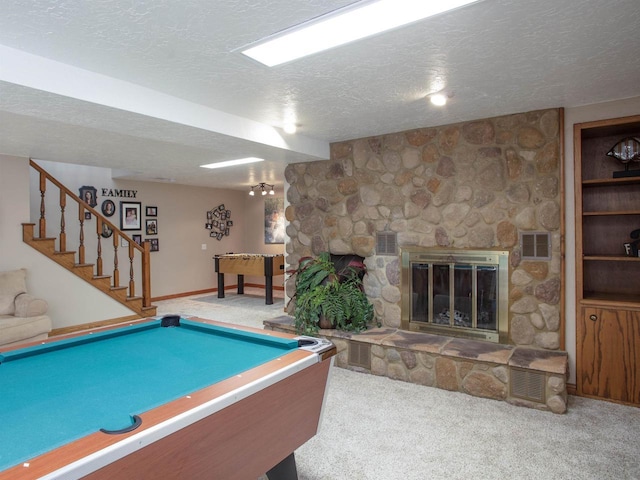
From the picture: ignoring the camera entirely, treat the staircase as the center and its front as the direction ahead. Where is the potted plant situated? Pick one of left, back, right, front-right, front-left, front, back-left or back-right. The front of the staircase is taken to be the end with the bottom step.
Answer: front-right

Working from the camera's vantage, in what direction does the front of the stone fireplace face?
facing the viewer and to the left of the viewer

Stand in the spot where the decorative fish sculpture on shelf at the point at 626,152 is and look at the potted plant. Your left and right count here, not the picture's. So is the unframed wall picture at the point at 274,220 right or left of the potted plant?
right

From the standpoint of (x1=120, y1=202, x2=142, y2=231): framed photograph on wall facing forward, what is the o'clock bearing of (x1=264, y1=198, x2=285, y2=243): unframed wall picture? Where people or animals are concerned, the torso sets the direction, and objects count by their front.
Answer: The unframed wall picture is roughly at 10 o'clock from the framed photograph on wall.

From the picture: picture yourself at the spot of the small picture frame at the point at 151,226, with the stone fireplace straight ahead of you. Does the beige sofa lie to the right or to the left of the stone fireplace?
right

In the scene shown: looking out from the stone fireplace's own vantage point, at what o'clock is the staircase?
The staircase is roughly at 2 o'clock from the stone fireplace.

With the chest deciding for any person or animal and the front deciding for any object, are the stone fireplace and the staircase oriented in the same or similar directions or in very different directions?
very different directions

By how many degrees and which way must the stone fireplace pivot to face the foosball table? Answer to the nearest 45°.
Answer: approximately 90° to its right

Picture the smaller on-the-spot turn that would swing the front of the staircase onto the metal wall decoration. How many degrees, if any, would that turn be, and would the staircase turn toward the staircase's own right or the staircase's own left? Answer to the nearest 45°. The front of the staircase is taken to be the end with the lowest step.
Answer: approximately 45° to the staircase's own left

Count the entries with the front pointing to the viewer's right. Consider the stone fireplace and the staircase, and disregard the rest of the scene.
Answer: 1

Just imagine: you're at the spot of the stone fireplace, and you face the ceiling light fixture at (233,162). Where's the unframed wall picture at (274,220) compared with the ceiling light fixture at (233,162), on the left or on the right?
right

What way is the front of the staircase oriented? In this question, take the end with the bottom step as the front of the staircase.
to the viewer's right

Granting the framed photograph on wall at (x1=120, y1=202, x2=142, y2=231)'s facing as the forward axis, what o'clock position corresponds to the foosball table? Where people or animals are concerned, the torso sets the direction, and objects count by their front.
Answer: The foosball table is roughly at 11 o'clock from the framed photograph on wall.
